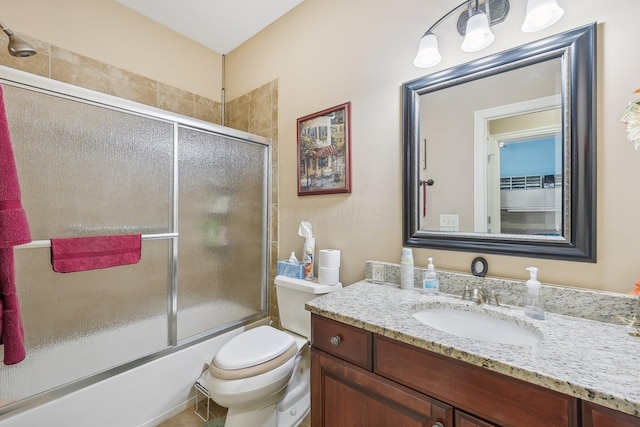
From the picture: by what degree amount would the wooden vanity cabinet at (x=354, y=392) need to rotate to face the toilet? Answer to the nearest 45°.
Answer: approximately 90° to its right

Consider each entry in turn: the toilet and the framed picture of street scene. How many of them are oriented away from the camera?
0

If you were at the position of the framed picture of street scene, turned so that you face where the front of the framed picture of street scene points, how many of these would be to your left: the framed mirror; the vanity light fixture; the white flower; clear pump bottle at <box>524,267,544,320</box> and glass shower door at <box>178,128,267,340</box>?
4

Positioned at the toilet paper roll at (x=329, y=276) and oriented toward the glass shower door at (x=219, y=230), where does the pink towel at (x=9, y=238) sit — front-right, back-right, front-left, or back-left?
front-left

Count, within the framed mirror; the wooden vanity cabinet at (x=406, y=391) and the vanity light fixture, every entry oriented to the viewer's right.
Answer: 0

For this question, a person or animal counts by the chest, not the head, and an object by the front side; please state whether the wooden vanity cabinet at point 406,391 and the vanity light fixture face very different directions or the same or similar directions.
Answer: same or similar directions

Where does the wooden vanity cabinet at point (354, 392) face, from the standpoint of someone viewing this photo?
facing the viewer and to the left of the viewer

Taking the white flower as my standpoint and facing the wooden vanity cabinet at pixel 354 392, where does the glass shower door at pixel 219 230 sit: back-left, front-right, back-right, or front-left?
front-right

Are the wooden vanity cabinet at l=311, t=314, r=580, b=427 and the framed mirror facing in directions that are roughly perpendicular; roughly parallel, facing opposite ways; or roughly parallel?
roughly parallel
